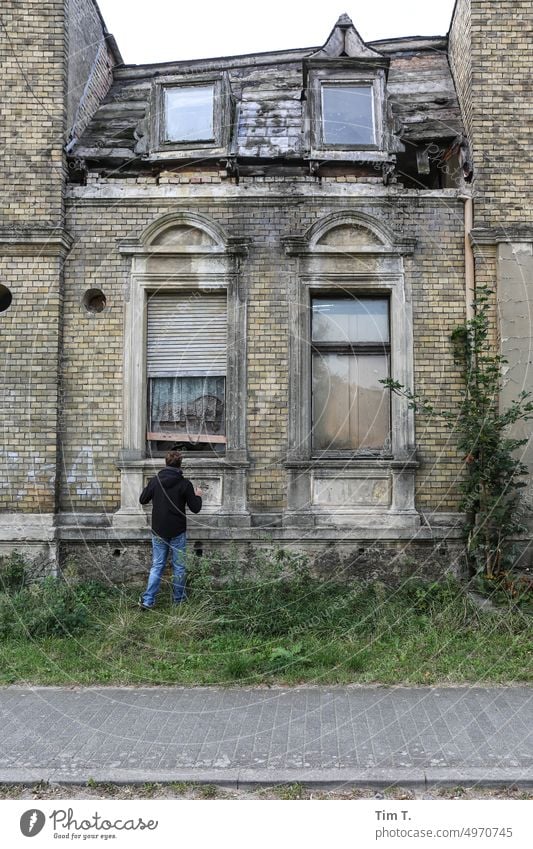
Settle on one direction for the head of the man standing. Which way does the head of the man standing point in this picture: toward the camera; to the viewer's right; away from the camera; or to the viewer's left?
away from the camera

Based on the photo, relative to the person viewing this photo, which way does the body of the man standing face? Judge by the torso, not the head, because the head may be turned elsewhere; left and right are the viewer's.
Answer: facing away from the viewer

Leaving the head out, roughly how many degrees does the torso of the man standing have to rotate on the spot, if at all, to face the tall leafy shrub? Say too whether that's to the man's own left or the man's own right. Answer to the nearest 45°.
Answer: approximately 90° to the man's own right

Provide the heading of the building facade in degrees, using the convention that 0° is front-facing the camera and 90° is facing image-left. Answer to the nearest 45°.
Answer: approximately 0°

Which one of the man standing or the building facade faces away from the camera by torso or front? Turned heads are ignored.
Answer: the man standing

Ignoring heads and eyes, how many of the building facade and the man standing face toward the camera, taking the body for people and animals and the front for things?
1
